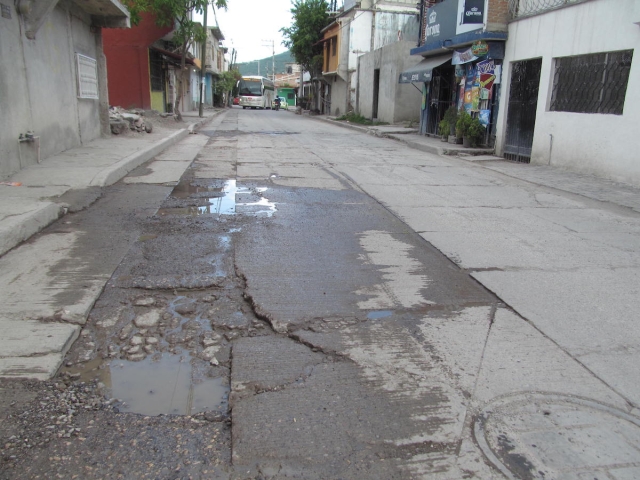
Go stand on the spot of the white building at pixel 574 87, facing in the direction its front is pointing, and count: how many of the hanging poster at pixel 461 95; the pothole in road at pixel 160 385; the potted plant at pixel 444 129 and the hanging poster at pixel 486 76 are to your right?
3

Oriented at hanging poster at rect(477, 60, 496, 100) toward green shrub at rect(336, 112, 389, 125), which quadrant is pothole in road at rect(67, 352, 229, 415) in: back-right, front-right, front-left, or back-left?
back-left

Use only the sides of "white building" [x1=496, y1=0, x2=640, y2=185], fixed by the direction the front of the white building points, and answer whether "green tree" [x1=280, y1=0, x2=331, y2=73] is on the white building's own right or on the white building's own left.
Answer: on the white building's own right

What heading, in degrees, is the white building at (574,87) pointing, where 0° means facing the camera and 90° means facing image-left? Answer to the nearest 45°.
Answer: approximately 45°

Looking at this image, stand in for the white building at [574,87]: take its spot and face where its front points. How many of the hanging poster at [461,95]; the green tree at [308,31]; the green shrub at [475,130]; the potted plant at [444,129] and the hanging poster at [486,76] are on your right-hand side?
5

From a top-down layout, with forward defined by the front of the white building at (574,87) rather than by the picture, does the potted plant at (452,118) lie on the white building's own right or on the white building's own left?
on the white building's own right

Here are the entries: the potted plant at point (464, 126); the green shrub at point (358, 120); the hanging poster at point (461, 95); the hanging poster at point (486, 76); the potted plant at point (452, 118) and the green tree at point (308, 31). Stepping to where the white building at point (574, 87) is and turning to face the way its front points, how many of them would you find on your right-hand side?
6

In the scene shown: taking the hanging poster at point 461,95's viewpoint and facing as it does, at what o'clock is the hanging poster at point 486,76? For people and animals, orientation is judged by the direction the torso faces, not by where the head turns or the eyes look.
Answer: the hanging poster at point 486,76 is roughly at 10 o'clock from the hanging poster at point 461,95.

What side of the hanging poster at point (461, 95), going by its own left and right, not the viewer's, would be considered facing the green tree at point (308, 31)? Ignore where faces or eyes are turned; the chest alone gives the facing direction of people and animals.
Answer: right

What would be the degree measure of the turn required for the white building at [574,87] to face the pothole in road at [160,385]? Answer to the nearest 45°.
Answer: approximately 45° to its left

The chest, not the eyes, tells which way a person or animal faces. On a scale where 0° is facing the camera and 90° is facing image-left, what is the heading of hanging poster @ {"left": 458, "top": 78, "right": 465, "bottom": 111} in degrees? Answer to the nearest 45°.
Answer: approximately 45°

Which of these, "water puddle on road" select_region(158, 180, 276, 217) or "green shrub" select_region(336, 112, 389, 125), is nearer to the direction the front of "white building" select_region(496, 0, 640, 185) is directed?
the water puddle on road

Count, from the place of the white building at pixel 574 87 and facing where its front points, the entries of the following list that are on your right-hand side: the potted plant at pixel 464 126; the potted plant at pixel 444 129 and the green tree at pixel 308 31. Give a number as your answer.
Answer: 3

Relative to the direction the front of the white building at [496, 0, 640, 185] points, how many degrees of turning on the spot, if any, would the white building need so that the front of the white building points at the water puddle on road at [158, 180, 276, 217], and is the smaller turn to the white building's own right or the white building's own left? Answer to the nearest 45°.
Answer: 0° — it already faces it

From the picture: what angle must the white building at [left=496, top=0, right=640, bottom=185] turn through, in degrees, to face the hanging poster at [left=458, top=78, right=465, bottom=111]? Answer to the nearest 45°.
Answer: approximately 90° to its right

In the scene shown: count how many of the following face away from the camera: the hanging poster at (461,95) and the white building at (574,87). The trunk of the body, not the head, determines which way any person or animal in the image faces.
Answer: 0
